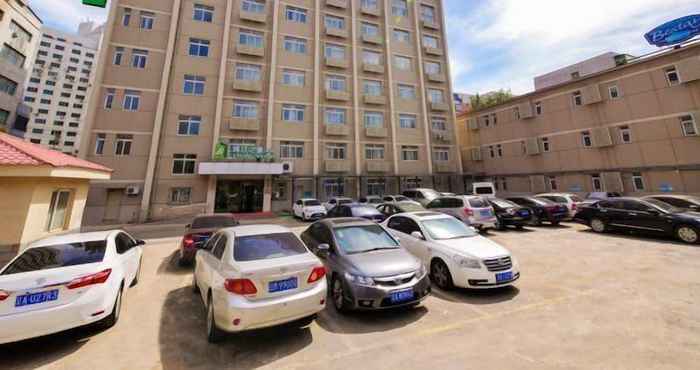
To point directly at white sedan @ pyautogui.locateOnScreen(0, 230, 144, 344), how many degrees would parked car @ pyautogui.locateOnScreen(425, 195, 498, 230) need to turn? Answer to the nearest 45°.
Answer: approximately 90° to its left

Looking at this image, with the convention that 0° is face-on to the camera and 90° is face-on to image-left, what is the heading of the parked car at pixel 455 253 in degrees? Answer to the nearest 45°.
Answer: approximately 315°

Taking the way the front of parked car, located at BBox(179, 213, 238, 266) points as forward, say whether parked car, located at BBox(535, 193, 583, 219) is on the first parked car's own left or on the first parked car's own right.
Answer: on the first parked car's own right

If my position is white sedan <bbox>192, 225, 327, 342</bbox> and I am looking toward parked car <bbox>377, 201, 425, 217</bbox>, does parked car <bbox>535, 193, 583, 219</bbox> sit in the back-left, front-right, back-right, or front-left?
front-right

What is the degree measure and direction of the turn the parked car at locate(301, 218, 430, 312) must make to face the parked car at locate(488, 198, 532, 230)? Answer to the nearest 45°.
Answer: approximately 90° to its left

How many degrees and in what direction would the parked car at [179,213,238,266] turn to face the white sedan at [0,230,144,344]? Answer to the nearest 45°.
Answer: approximately 180°

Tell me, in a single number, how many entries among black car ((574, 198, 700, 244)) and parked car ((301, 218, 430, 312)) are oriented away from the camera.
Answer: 0

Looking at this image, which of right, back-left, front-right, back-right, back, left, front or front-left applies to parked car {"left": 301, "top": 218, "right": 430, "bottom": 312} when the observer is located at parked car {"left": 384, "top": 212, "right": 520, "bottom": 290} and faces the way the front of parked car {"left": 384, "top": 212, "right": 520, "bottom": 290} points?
right

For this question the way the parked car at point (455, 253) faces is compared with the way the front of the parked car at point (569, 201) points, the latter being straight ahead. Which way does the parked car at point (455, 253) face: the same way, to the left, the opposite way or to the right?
the opposite way

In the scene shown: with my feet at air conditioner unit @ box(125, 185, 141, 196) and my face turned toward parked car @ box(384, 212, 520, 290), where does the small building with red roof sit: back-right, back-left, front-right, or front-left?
front-right

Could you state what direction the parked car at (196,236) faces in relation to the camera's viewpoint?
facing away from the viewer and to the right of the viewer

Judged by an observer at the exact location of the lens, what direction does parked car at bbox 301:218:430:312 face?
facing the viewer and to the right of the viewer

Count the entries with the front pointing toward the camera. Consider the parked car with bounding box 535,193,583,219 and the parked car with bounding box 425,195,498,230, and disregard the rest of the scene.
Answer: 0
